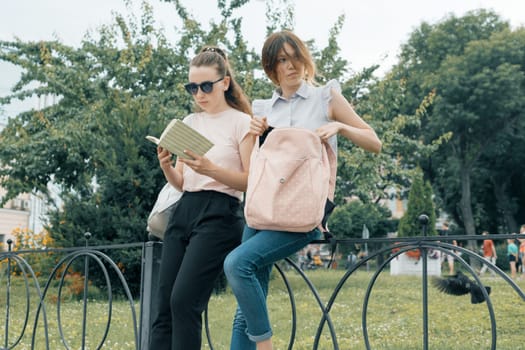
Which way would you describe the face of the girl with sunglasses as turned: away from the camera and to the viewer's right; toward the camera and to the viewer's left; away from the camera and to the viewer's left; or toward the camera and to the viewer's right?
toward the camera and to the viewer's left

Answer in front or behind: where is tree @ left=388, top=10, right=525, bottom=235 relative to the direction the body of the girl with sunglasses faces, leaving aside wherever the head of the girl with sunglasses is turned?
behind

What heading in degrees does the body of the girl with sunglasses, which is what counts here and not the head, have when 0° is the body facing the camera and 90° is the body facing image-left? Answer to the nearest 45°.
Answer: approximately 45°

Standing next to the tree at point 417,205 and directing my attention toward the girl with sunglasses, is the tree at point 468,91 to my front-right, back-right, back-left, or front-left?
back-left

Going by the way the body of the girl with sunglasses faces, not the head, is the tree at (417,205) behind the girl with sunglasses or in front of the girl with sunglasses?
behind
